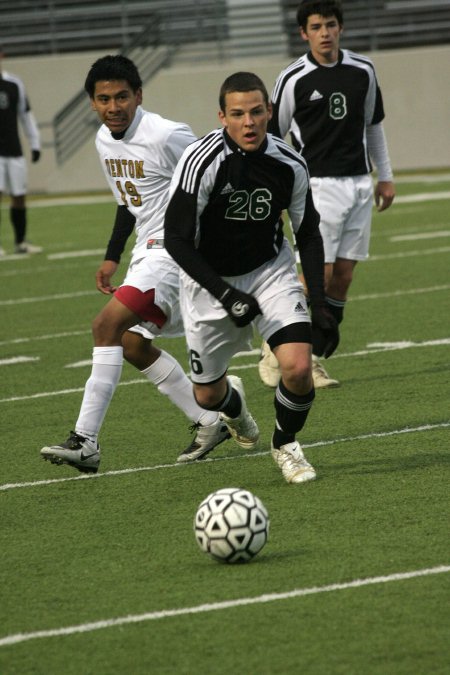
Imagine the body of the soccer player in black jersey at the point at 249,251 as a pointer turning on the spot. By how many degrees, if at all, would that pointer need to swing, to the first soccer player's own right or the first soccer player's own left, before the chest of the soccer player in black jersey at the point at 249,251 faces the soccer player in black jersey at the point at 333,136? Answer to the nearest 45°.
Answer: approximately 180°

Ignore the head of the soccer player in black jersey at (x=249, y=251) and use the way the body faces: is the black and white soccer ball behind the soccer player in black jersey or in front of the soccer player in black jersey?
in front

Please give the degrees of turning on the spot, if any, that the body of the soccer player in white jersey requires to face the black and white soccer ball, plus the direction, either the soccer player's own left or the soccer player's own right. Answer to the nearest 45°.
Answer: approximately 45° to the soccer player's own left

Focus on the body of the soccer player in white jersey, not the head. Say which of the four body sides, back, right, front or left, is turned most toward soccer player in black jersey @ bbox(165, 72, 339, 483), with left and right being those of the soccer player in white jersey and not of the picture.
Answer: left

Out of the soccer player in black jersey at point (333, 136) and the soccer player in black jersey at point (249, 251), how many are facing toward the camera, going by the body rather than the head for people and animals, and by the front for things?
2

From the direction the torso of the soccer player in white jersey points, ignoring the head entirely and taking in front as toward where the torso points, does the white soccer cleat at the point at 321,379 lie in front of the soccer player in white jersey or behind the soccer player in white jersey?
behind

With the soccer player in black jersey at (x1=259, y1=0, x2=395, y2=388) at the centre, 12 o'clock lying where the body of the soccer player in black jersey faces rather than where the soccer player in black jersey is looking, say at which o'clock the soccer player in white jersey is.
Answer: The soccer player in white jersey is roughly at 1 o'clock from the soccer player in black jersey.
